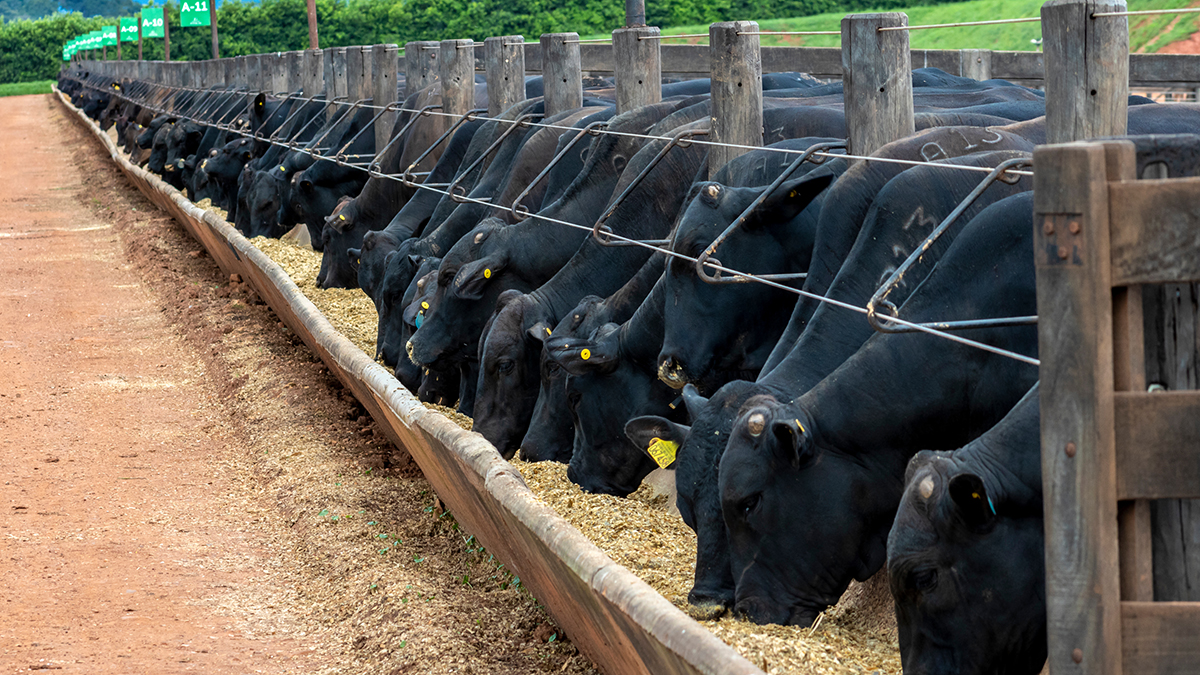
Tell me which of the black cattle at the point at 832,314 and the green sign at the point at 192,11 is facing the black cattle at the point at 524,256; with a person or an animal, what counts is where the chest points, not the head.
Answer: the green sign

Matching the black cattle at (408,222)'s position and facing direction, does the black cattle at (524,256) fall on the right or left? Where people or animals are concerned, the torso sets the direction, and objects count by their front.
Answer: on its left

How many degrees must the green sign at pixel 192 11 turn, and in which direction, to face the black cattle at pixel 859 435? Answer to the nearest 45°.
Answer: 0° — it already faces it

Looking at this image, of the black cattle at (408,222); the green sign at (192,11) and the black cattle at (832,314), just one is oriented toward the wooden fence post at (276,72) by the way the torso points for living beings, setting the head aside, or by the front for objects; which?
the green sign

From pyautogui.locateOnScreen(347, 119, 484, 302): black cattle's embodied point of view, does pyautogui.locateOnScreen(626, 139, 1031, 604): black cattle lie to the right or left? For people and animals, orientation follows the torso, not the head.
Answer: on its left

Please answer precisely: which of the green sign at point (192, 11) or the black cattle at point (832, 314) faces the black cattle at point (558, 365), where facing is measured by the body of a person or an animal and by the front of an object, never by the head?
the green sign

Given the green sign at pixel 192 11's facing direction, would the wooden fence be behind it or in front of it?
in front

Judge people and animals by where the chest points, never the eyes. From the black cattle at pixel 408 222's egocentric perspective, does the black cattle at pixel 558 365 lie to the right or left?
on its left

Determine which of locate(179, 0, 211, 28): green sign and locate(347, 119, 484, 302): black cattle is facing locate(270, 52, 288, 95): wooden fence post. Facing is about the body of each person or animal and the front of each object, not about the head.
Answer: the green sign

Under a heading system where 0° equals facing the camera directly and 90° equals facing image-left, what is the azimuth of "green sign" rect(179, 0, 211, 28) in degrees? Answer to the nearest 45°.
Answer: approximately 0°

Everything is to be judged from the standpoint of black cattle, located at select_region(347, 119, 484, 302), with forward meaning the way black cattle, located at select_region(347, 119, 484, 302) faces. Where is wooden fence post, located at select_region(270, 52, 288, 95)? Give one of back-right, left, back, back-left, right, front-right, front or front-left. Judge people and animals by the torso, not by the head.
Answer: back-right

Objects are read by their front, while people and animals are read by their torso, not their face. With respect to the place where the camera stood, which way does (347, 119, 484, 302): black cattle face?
facing the viewer and to the left of the viewer

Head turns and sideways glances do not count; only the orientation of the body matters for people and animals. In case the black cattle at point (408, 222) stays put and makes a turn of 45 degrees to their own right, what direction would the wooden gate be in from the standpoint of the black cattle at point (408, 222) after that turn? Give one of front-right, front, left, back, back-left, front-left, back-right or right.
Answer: left

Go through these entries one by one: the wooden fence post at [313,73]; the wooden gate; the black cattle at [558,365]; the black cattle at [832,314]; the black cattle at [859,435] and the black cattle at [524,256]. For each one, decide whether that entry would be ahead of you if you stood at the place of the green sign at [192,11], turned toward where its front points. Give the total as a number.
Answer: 6

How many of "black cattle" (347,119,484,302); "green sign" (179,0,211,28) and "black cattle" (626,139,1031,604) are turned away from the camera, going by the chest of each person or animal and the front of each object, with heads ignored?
0
